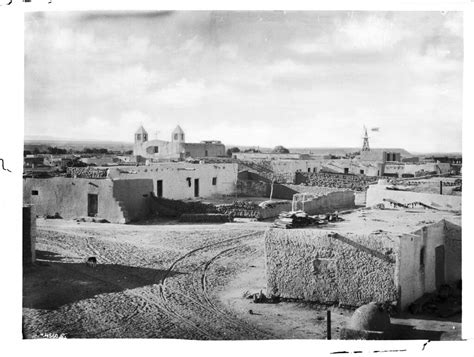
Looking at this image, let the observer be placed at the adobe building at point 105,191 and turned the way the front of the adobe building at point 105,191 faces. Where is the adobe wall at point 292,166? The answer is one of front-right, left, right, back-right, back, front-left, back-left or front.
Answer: back-left

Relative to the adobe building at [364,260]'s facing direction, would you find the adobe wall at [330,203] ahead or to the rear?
to the rear

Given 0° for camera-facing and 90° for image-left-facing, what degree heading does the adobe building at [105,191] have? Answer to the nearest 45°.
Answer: approximately 0°

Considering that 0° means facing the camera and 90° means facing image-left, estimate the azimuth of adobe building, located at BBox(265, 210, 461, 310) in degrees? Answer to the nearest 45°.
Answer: approximately 315°

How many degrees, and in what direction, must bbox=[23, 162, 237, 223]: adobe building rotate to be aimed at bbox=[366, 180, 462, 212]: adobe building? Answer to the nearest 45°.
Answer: approximately 45° to its left

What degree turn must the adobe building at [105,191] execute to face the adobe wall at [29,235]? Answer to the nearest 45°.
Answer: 0° — it already faces it

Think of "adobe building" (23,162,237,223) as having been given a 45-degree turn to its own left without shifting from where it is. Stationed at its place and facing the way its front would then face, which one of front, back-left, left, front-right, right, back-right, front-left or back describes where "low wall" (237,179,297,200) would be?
left

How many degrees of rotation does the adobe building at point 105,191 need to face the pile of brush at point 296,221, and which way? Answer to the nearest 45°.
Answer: approximately 45° to its left
